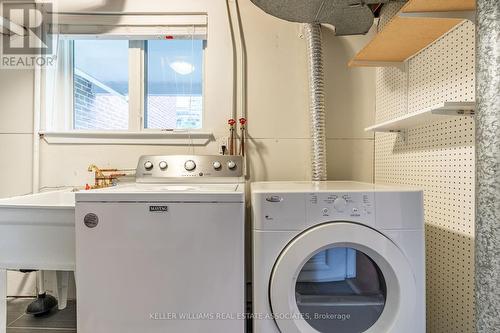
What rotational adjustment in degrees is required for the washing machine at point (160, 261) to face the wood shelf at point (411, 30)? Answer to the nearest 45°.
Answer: approximately 90° to its left

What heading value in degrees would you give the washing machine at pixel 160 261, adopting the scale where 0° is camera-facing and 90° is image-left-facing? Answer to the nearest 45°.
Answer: approximately 0°

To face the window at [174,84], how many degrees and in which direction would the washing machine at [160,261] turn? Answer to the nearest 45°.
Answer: approximately 180°

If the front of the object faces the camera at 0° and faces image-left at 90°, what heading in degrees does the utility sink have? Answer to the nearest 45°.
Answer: approximately 0°

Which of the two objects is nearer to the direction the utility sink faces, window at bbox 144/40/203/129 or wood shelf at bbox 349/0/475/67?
the wood shelf

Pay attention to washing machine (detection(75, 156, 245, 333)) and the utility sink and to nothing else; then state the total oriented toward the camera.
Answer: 2

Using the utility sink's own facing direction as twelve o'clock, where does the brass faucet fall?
The brass faucet is roughly at 7 o'clock from the utility sink.

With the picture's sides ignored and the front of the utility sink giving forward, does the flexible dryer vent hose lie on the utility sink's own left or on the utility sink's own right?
on the utility sink's own left

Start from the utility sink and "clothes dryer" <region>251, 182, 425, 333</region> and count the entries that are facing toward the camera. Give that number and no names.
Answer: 2
